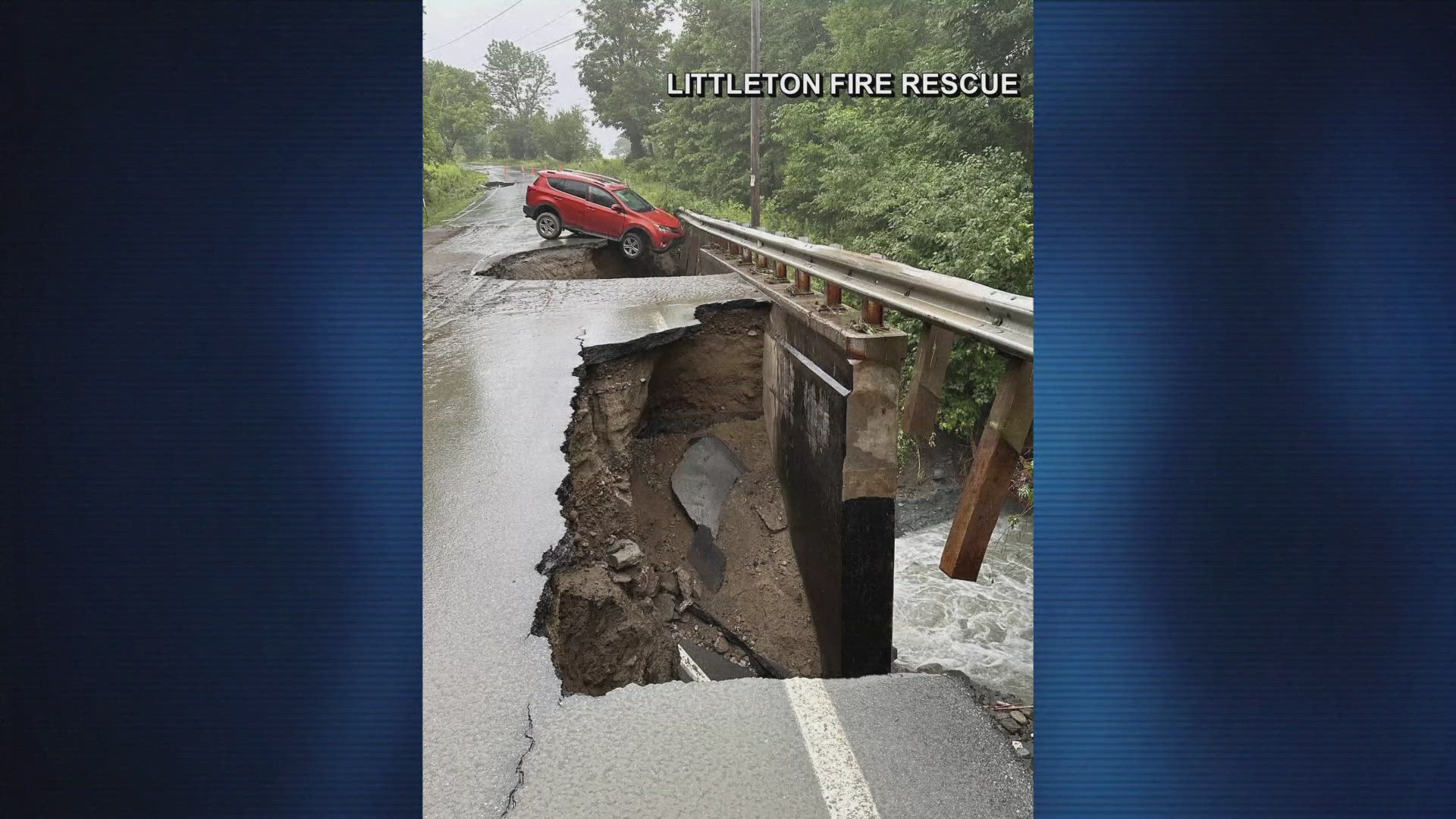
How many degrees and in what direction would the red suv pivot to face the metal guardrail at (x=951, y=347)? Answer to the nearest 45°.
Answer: approximately 45° to its right

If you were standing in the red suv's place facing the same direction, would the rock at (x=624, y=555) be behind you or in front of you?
in front

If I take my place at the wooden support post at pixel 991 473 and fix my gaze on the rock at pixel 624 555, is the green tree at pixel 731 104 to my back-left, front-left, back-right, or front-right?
front-right

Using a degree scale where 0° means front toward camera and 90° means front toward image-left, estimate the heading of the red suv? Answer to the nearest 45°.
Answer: approximately 315°

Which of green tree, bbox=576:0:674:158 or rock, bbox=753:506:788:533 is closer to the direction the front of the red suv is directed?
the rock

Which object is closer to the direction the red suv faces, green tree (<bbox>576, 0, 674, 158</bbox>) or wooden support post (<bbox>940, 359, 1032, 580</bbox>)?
the wooden support post

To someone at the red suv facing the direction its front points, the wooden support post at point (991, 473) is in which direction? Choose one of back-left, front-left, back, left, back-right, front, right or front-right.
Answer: front-right

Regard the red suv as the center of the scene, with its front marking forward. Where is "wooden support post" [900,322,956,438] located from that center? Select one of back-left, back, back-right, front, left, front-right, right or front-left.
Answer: front-right

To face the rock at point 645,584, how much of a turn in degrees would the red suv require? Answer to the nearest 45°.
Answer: approximately 45° to its right

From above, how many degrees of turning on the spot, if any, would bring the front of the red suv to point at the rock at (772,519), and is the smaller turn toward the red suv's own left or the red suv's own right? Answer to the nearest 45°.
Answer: approximately 45° to the red suv's own right

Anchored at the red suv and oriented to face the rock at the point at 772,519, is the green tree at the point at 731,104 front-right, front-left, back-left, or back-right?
back-left

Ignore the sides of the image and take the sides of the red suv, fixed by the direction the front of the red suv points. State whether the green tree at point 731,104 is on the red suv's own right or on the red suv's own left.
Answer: on the red suv's own left

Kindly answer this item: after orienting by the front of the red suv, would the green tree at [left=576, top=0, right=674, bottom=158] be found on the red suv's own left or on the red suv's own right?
on the red suv's own left
